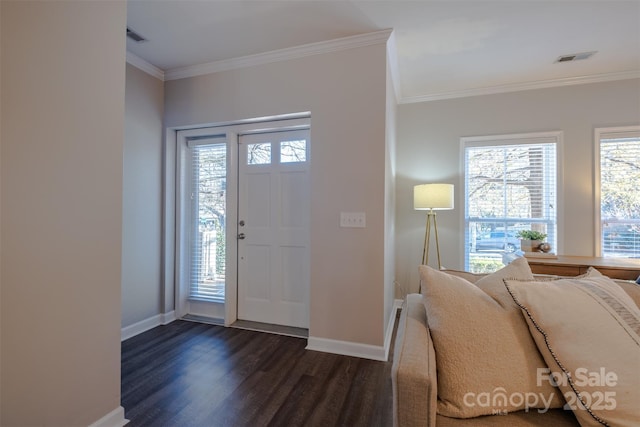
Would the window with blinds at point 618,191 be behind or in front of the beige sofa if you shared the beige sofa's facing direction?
behind

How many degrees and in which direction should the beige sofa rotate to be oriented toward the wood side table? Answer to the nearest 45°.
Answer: approximately 180°

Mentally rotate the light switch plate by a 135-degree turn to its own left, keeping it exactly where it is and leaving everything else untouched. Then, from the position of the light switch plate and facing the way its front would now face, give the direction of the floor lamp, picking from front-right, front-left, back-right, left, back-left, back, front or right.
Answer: front

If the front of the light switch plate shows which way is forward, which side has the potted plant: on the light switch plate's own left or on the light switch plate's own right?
on the light switch plate's own left

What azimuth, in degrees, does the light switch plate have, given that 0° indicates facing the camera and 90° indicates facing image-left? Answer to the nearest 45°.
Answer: approximately 0°

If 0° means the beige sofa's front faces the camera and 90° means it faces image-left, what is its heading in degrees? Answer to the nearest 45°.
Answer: approximately 0°

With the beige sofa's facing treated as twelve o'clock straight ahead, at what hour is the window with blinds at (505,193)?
The window with blinds is roughly at 6 o'clock from the beige sofa.

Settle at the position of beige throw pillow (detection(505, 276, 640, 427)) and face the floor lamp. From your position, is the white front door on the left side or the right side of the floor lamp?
left

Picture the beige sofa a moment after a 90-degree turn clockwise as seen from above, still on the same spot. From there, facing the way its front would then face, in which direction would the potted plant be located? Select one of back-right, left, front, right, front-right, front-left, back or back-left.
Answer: right
